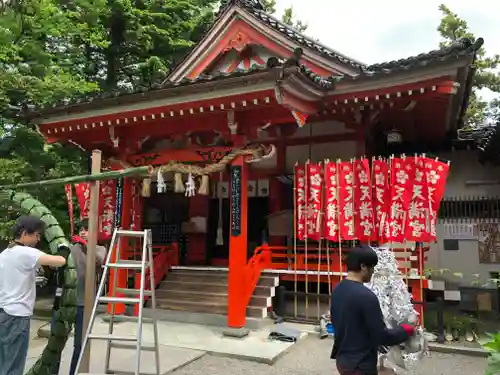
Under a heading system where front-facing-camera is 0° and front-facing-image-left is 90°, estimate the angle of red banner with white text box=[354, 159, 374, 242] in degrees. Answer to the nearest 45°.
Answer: approximately 0°

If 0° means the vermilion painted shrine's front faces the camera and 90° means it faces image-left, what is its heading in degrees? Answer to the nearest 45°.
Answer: approximately 45°

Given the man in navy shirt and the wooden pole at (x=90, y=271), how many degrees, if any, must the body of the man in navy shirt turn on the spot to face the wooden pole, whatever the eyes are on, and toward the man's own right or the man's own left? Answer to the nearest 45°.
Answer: approximately 135° to the man's own left

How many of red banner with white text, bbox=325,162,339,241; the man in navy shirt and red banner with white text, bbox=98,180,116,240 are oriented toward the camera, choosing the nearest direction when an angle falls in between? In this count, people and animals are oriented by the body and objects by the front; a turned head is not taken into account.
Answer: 2

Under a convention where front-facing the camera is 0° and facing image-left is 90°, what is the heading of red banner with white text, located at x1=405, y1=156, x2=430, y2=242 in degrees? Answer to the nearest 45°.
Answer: approximately 0°

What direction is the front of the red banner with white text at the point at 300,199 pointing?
toward the camera

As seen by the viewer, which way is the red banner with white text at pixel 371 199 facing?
toward the camera

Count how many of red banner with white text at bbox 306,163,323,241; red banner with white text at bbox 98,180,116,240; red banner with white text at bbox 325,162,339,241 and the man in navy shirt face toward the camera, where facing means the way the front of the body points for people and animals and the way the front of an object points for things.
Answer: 3

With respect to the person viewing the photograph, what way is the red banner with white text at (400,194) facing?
facing the viewer

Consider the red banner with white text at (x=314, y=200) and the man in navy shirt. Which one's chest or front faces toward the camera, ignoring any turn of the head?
the red banner with white text

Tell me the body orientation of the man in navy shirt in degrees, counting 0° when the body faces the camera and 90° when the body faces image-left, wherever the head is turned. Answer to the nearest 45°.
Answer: approximately 225°

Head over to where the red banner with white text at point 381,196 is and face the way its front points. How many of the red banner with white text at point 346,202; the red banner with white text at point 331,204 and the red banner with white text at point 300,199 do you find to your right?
3

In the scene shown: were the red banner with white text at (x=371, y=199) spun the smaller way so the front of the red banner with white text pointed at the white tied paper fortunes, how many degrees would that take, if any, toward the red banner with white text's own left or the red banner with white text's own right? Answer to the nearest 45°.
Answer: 0° — it already faces it

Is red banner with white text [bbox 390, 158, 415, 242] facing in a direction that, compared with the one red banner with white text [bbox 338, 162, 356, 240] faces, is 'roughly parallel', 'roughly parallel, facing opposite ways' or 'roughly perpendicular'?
roughly parallel

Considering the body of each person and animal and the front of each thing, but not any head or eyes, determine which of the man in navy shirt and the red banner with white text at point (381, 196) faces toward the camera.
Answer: the red banner with white text

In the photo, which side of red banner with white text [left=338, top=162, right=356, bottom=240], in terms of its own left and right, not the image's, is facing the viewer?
front
